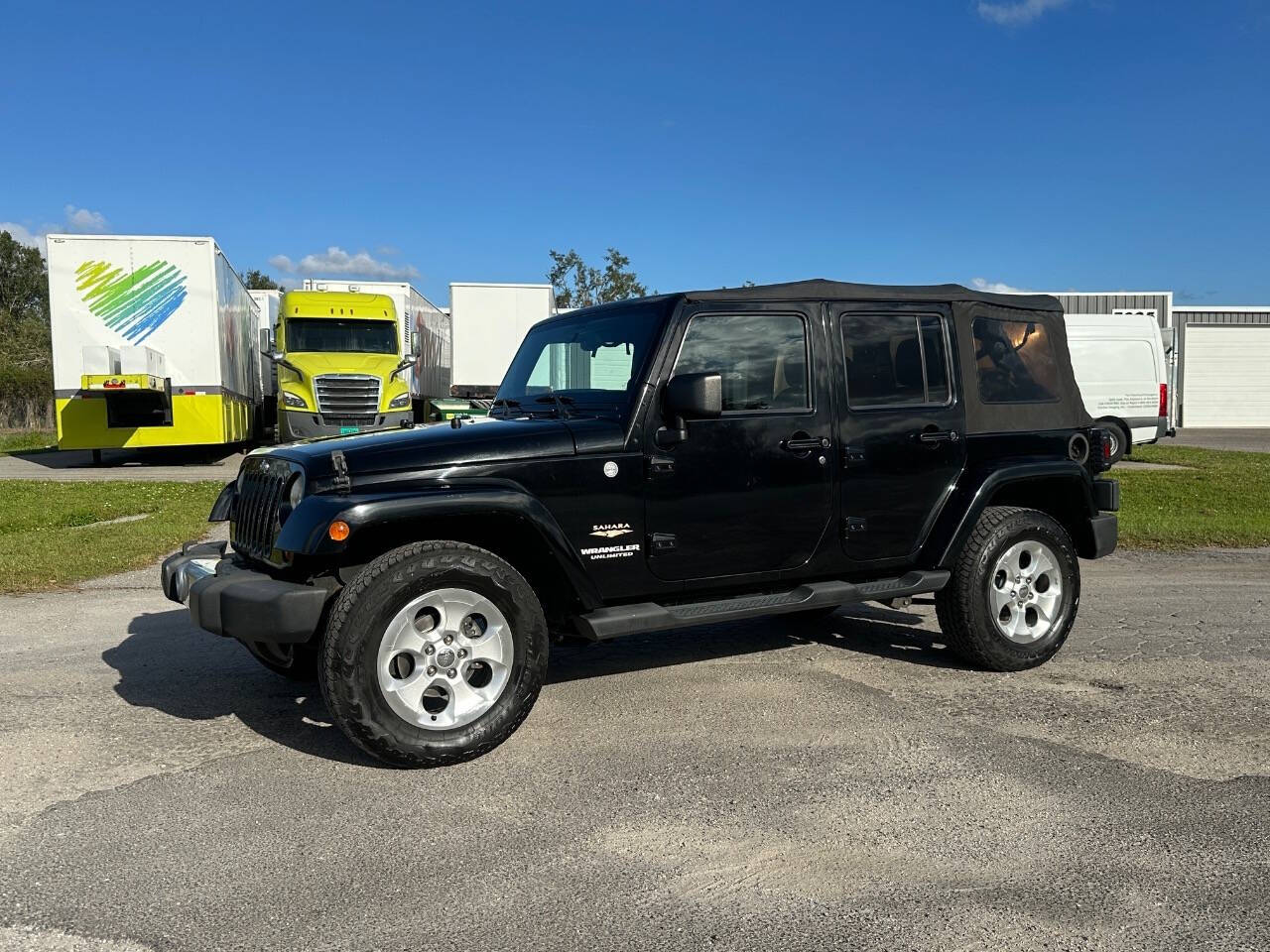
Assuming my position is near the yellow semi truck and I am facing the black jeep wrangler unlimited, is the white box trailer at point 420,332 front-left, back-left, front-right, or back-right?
back-left

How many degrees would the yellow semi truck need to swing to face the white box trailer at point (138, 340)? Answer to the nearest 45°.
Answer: approximately 90° to its right

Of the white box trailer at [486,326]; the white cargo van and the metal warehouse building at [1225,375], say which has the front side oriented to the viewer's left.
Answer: the white cargo van

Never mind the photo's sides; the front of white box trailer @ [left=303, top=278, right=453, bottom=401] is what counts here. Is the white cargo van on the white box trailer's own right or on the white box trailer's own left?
on the white box trailer's own left

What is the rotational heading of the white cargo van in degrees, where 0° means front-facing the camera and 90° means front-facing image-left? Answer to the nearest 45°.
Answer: approximately 90°

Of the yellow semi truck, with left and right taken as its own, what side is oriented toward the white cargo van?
left

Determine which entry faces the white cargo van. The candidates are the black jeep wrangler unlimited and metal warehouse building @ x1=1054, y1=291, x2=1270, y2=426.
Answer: the metal warehouse building

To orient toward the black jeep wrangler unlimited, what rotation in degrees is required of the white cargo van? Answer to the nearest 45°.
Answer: approximately 90° to its left
